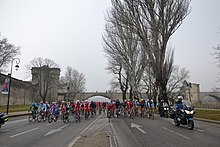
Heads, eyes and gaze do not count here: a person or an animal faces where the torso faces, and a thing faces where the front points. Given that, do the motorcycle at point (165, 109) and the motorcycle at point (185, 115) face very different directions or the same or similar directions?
same or similar directions

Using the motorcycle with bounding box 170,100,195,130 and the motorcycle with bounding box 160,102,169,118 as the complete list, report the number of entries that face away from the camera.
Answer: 0

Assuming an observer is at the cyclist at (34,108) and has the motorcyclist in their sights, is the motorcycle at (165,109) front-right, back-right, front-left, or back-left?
front-left

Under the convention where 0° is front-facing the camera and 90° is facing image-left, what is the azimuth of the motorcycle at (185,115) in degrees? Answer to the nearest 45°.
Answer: approximately 315°

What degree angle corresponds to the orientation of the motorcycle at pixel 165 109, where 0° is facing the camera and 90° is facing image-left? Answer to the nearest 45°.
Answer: approximately 315°

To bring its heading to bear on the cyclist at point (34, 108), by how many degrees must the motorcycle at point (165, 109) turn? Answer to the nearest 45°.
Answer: approximately 135° to its right

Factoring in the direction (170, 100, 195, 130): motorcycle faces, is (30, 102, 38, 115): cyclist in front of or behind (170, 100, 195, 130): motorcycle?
behind

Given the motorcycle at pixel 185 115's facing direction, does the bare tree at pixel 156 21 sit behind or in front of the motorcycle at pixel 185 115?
behind
